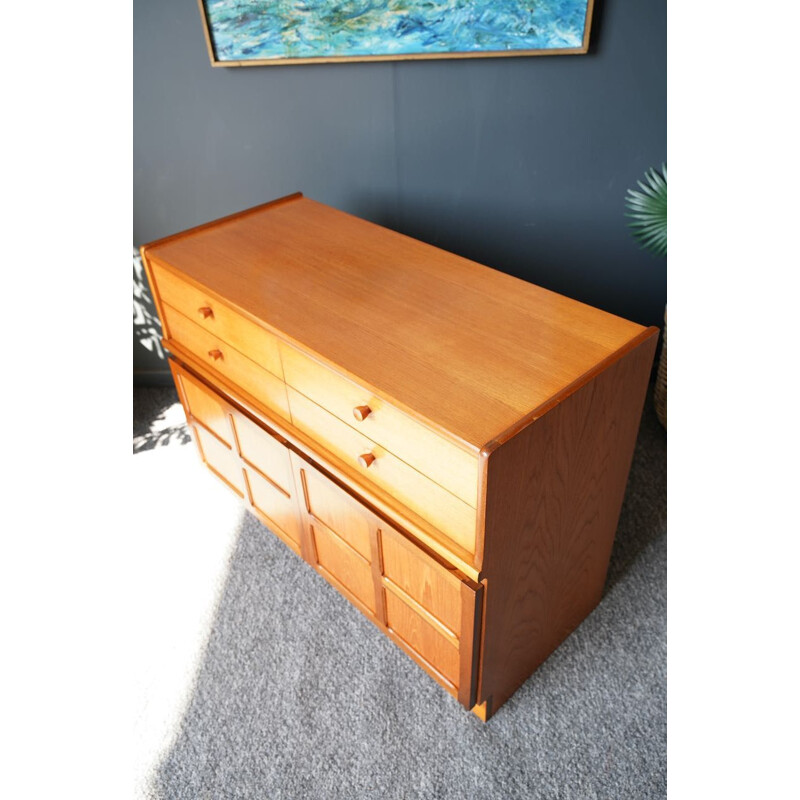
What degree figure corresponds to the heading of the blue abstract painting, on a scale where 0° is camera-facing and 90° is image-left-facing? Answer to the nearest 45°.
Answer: approximately 0°

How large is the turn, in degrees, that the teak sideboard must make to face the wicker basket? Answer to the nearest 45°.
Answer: approximately 180°

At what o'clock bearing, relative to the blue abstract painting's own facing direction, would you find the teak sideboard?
The teak sideboard is roughly at 12 o'clock from the blue abstract painting.

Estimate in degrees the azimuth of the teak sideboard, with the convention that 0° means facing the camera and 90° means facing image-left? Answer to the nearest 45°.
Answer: approximately 45°
